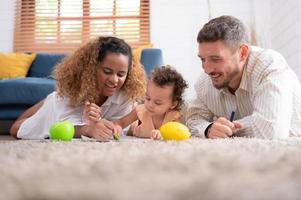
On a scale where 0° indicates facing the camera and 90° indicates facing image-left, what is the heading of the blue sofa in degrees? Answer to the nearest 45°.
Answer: approximately 0°

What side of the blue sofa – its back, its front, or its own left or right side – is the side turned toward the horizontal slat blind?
back

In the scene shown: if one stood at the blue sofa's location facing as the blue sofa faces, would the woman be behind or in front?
in front

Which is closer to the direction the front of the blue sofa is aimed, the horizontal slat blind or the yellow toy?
the yellow toy

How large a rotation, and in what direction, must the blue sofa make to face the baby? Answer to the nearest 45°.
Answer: approximately 45° to its left

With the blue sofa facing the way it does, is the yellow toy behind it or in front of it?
in front

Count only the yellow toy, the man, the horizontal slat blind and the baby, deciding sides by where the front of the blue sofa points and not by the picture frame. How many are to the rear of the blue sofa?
1

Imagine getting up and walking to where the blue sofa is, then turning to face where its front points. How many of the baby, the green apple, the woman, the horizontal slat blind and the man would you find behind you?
1

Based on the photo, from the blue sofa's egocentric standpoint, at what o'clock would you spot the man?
The man is roughly at 11 o'clock from the blue sofa.
